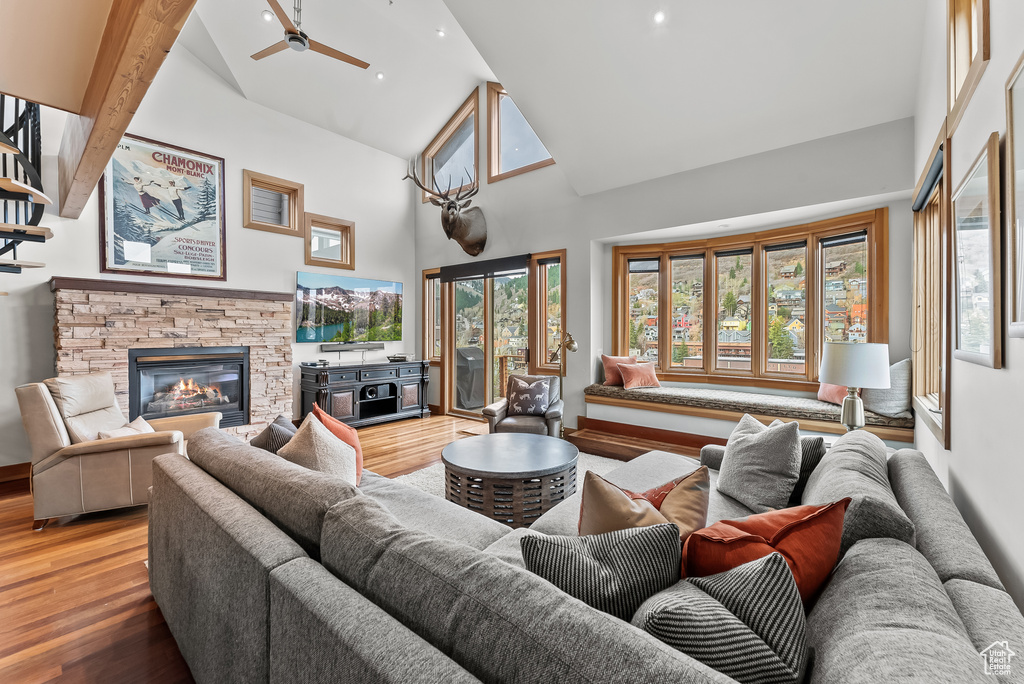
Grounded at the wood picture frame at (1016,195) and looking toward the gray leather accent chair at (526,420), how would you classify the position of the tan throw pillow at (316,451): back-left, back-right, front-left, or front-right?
front-left

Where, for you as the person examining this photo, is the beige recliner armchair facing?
facing to the right of the viewer

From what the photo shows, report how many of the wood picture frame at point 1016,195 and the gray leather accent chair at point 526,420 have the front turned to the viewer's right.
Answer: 0

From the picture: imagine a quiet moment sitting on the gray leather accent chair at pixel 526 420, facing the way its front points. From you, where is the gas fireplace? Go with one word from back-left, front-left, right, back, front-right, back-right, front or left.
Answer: front-right

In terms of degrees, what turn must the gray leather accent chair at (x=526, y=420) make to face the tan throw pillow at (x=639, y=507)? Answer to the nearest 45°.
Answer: approximately 45° to its left

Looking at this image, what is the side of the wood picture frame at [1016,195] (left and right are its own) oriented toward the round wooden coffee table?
front

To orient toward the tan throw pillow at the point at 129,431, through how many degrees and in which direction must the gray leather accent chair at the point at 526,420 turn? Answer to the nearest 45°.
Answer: approximately 45° to its right

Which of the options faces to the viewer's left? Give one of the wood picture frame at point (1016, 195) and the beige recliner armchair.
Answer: the wood picture frame

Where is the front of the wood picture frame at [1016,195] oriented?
to the viewer's left

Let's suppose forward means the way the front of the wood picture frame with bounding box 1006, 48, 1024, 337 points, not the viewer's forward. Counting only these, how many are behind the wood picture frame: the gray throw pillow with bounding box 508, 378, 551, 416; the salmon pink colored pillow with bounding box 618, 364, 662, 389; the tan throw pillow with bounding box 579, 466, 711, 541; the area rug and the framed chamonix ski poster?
0

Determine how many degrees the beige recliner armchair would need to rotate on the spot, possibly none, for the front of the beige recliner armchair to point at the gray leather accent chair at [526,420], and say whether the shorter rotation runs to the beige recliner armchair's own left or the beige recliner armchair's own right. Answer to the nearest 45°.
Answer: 0° — it already faces it

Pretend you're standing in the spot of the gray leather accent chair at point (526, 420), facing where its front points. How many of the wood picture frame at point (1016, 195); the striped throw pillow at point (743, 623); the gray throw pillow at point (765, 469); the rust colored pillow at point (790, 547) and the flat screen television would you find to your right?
1

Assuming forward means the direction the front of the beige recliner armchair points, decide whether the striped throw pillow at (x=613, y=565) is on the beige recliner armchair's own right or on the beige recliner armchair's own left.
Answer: on the beige recliner armchair's own right
